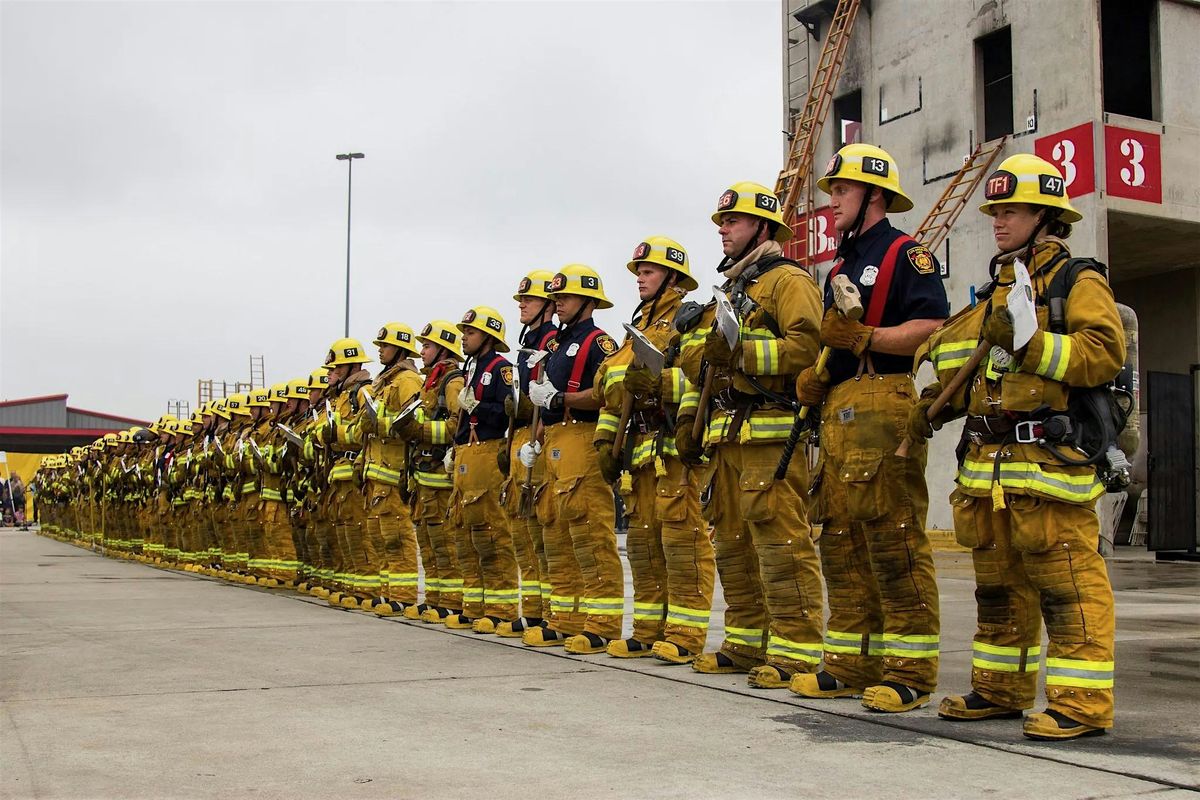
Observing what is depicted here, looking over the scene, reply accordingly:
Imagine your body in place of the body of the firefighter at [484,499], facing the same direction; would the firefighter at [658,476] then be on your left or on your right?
on your left

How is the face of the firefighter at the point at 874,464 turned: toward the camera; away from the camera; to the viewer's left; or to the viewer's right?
to the viewer's left

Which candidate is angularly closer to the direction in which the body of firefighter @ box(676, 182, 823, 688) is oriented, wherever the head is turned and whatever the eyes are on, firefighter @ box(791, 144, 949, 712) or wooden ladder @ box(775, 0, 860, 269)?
the firefighter

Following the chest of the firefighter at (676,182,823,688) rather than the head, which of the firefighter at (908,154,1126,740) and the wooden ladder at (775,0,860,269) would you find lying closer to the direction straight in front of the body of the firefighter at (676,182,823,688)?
the firefighter

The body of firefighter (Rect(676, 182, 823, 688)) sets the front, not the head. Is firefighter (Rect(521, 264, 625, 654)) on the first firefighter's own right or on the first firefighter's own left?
on the first firefighter's own right

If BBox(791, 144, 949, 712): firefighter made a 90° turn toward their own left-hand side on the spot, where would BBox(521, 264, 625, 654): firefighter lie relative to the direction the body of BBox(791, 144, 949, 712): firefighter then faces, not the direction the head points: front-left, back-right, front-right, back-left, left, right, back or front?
back

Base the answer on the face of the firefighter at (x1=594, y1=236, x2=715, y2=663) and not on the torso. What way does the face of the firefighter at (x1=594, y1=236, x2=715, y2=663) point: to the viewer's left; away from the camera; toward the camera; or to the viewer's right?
to the viewer's left

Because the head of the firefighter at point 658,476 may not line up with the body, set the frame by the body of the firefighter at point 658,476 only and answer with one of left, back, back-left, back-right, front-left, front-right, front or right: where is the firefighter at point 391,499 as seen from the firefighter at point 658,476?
right

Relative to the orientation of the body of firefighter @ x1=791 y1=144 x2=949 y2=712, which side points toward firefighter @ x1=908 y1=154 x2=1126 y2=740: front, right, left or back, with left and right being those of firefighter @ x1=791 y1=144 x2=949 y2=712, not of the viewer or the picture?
left

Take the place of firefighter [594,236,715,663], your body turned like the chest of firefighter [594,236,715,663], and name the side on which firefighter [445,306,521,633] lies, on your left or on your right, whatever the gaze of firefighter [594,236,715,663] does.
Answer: on your right

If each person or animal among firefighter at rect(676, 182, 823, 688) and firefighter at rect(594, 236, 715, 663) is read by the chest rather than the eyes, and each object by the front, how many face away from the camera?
0

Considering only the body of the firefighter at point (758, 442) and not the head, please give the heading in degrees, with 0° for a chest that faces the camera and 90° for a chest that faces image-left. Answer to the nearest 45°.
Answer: approximately 45°

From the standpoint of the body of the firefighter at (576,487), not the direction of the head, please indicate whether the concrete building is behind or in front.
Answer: behind

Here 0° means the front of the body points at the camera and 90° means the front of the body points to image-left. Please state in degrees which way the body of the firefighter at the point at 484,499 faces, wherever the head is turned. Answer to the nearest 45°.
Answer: approximately 45°

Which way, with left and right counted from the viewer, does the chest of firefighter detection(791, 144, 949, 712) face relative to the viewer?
facing the viewer and to the left of the viewer
